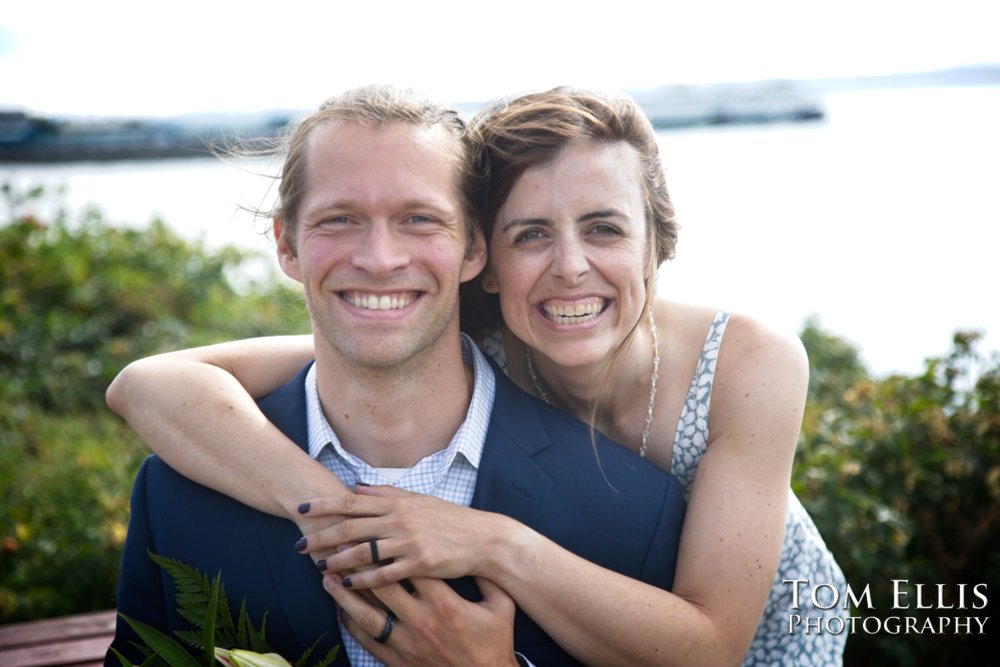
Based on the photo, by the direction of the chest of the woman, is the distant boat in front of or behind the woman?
behind

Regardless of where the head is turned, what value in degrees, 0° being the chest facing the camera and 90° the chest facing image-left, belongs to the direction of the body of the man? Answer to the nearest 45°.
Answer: approximately 0°

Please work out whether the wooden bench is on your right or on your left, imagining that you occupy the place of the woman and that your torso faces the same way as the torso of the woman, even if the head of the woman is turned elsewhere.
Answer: on your right

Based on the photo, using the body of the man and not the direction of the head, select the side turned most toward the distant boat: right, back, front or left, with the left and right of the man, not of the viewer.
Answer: back

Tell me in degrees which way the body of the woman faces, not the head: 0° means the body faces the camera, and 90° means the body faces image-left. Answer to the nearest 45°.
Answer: approximately 45°

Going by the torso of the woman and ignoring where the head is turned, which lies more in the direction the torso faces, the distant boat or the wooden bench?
the wooden bench

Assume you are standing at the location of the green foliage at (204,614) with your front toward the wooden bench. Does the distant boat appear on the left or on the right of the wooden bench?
right
